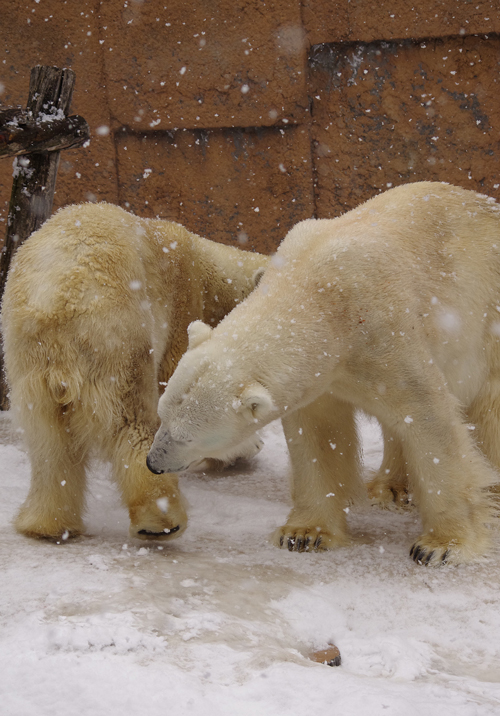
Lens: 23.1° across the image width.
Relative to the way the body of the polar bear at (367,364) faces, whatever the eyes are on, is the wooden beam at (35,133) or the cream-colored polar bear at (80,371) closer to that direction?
the cream-colored polar bear

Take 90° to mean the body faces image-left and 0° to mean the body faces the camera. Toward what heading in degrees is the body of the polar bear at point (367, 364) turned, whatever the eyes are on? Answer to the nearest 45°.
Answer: approximately 45°

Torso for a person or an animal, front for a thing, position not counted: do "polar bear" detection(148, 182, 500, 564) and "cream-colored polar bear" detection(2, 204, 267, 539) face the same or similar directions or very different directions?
very different directions

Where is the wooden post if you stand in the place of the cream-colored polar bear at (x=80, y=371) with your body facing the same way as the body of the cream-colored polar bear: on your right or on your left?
on your left

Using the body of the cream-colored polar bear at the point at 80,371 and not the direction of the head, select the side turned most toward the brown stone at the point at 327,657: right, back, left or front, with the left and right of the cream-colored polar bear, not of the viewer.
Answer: right

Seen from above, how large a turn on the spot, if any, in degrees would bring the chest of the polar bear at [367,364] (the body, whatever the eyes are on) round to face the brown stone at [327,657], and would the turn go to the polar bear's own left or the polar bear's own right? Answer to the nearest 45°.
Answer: approximately 45° to the polar bear's own left

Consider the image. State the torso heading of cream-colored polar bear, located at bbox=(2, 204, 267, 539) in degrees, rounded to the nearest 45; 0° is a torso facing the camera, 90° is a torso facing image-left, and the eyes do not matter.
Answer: approximately 225°

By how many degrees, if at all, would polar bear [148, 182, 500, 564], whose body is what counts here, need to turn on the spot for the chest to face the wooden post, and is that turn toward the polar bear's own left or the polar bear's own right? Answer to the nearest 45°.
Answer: approximately 90° to the polar bear's own right

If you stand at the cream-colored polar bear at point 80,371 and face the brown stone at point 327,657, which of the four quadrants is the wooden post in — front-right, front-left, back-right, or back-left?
back-left

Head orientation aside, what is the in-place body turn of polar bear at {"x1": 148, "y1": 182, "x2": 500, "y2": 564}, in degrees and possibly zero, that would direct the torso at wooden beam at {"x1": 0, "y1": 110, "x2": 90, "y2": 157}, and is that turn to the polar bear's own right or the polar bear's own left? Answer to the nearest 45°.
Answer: approximately 90° to the polar bear's own right
